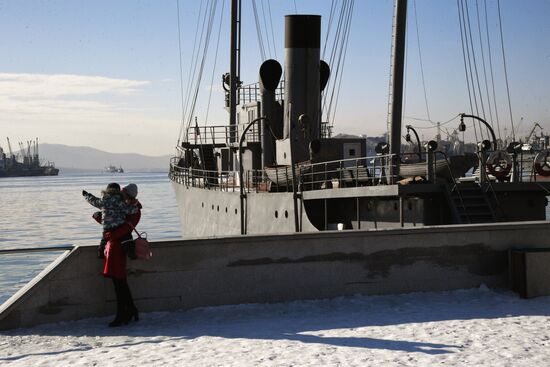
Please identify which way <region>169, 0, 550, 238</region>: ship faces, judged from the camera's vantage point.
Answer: facing away from the viewer and to the left of the viewer

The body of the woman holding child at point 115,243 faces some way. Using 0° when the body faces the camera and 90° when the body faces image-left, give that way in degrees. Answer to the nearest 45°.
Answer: approximately 135°
